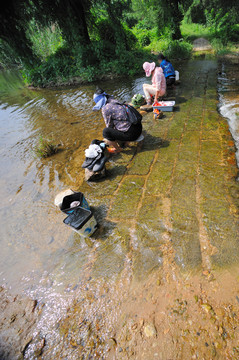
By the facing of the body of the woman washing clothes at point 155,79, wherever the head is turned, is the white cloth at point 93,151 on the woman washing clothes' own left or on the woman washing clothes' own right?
on the woman washing clothes' own left

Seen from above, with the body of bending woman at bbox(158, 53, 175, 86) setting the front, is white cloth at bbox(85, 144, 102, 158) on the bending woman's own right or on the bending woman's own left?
on the bending woman's own left

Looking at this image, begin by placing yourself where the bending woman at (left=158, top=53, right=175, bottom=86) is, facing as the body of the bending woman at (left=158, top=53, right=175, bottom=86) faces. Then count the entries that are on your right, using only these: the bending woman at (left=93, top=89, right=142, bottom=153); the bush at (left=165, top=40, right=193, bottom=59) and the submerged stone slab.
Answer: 1

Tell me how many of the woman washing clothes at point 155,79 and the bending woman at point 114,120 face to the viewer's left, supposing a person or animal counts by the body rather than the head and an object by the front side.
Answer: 2

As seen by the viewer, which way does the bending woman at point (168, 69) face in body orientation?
to the viewer's left

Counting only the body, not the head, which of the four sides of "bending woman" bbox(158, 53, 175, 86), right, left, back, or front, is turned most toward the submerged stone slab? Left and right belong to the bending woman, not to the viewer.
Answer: left

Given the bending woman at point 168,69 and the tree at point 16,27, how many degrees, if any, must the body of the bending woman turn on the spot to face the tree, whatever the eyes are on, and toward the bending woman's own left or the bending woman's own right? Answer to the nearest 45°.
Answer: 0° — they already face it

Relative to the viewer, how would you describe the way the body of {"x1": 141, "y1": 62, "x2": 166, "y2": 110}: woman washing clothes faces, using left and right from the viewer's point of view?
facing to the left of the viewer

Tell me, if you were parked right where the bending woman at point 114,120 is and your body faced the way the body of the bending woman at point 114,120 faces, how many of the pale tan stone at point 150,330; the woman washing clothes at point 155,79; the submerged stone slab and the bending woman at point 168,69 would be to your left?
2

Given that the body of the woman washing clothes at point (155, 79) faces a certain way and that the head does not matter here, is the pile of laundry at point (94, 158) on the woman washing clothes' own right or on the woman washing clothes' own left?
on the woman washing clothes' own left

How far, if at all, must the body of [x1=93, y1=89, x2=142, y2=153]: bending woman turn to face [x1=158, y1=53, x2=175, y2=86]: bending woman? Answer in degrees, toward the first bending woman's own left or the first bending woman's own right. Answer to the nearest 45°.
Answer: approximately 135° to the first bending woman's own right

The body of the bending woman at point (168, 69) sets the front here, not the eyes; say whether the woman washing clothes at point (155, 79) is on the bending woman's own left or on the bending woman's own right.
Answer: on the bending woman's own left
